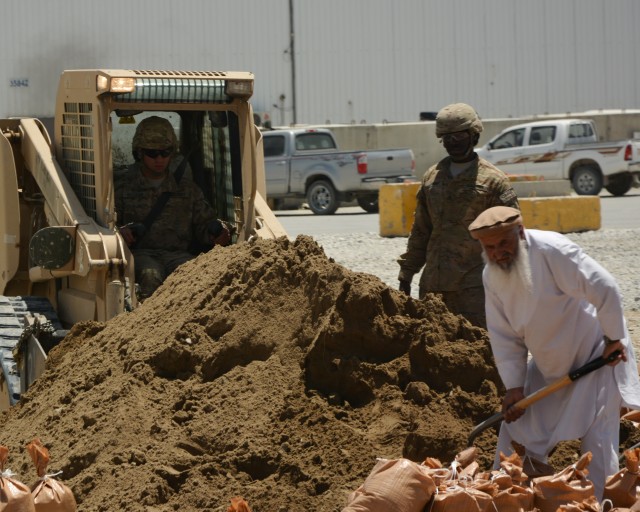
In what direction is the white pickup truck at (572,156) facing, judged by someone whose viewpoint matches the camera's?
facing away from the viewer and to the left of the viewer

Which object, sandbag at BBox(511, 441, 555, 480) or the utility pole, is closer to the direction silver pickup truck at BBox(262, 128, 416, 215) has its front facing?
the utility pole

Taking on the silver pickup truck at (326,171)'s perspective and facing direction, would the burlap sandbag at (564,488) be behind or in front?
behind

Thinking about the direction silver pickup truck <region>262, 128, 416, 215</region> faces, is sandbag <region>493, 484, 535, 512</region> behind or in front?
behind

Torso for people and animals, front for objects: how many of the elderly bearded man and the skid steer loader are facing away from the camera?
0

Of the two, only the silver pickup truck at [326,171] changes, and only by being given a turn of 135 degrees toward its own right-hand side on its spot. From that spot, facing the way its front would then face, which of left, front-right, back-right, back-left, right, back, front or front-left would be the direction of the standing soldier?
right

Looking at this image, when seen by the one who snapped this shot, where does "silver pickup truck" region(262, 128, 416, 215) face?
facing away from the viewer and to the left of the viewer

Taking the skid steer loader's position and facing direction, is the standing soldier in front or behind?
in front

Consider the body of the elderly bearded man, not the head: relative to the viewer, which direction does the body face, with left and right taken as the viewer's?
facing the viewer and to the left of the viewer

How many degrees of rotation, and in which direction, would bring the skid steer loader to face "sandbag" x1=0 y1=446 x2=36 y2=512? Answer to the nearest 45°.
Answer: approximately 45° to its right

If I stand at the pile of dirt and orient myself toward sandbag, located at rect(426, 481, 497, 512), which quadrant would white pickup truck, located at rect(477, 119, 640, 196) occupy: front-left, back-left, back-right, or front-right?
back-left

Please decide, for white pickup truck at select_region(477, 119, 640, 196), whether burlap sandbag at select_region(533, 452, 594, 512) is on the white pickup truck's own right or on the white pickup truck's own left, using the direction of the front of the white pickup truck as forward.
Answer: on the white pickup truck's own left

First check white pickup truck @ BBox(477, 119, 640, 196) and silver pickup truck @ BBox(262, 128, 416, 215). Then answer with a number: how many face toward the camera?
0

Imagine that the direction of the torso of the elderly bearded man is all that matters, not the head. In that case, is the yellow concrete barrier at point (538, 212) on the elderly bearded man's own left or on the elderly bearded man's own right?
on the elderly bearded man's own right

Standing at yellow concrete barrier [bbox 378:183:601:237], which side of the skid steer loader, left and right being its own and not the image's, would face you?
left

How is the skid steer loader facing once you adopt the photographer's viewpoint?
facing the viewer and to the right of the viewer

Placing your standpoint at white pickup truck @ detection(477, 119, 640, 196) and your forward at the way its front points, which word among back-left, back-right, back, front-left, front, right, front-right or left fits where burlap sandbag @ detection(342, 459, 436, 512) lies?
back-left
